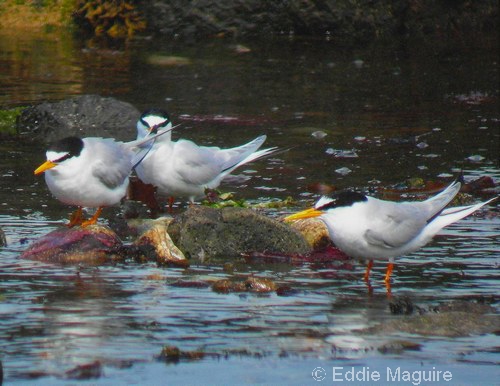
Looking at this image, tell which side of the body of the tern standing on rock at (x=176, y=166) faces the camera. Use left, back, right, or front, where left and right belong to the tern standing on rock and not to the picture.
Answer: left

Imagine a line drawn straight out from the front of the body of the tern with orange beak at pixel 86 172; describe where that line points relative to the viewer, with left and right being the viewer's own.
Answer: facing the viewer and to the left of the viewer

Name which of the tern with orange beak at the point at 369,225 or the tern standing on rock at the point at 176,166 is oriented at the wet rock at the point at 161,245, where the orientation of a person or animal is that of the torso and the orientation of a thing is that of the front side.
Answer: the tern with orange beak

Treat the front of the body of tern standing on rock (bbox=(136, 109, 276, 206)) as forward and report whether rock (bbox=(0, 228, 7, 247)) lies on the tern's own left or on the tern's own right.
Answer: on the tern's own left

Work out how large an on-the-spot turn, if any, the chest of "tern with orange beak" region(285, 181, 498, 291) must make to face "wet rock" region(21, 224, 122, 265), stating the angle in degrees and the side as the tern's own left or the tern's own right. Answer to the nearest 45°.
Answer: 0° — it already faces it

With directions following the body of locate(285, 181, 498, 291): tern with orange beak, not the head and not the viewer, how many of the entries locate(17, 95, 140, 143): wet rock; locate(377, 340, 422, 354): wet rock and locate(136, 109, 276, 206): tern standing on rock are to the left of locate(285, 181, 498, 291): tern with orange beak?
1

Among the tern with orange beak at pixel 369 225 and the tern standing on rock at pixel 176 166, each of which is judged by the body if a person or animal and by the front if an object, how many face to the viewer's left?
2

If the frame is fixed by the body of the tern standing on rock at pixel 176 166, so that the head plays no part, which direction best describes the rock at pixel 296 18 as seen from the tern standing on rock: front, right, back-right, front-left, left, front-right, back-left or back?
right

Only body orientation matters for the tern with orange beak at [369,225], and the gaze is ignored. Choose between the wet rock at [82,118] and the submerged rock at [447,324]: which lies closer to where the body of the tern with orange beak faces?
the wet rock

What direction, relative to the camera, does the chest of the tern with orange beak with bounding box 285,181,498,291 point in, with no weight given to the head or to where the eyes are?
to the viewer's left
